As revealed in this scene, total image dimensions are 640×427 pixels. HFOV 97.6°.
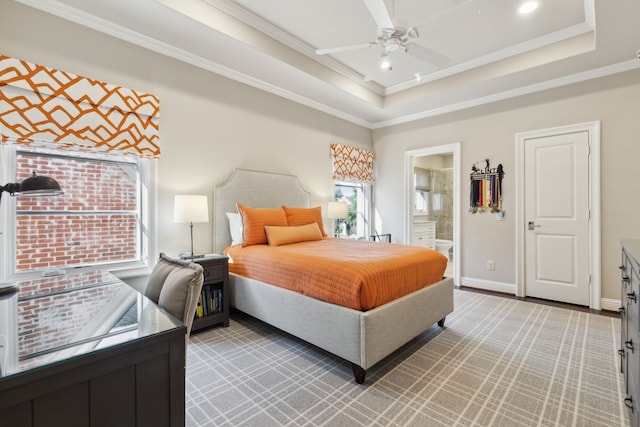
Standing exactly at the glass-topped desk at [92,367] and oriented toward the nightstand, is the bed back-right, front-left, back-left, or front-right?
front-right

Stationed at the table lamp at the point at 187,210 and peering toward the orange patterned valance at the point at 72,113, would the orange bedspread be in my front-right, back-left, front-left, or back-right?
back-left

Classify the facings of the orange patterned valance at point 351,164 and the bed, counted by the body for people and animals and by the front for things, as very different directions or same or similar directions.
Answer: same or similar directions

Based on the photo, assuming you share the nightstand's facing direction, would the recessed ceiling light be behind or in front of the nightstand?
in front

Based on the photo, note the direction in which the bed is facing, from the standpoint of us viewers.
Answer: facing the viewer and to the right of the viewer

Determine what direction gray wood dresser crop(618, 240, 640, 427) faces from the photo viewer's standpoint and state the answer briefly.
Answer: facing to the left of the viewer

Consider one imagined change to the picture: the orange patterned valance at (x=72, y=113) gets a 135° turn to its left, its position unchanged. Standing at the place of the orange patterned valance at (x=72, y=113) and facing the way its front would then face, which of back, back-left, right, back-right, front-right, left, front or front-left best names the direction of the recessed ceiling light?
back-right

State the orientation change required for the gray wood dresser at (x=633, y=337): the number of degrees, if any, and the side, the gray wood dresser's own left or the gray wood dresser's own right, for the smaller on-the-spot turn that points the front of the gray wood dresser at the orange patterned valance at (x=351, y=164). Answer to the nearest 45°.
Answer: approximately 45° to the gray wood dresser's own right

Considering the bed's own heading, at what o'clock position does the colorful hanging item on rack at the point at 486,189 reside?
The colorful hanging item on rack is roughly at 9 o'clock from the bed.

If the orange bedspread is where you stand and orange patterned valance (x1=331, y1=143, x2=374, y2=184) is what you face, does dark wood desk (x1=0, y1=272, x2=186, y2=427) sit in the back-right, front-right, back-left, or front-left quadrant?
back-left

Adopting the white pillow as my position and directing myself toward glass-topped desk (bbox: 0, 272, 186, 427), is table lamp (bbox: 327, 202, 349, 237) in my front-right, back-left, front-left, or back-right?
back-left

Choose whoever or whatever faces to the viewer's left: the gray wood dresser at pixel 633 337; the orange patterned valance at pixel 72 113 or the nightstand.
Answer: the gray wood dresser

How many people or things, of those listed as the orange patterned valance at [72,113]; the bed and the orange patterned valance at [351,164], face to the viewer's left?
0

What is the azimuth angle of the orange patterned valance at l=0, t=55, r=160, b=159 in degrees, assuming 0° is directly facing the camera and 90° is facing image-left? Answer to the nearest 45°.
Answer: approximately 315°

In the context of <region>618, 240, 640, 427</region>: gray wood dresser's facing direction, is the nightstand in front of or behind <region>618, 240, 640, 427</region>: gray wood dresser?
in front
